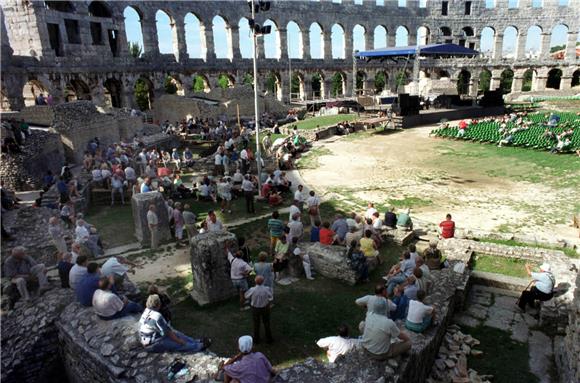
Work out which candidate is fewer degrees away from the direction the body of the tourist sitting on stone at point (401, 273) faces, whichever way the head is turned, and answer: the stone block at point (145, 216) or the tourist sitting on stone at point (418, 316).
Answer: the stone block

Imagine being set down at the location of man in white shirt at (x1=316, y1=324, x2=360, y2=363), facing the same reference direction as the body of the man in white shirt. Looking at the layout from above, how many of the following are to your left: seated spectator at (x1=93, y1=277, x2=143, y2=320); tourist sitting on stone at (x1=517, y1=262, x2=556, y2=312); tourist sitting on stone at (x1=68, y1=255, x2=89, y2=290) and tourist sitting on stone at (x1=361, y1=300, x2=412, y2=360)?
2

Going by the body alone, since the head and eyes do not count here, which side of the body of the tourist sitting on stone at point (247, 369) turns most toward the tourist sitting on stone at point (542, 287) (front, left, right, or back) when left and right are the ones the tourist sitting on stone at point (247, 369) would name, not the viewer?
right

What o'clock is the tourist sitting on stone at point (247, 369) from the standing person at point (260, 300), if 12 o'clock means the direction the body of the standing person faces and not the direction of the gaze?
The tourist sitting on stone is roughly at 6 o'clock from the standing person.

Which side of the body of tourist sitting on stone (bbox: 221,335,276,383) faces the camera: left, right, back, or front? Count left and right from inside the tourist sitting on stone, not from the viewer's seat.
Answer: back

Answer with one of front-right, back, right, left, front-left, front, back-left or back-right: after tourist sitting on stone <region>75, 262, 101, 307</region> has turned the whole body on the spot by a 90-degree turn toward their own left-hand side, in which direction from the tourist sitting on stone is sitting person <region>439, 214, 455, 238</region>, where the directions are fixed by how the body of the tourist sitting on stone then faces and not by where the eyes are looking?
back-right

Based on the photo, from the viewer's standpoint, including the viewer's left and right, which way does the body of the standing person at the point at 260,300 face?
facing away from the viewer

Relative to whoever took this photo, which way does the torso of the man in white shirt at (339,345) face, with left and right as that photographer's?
facing away from the viewer

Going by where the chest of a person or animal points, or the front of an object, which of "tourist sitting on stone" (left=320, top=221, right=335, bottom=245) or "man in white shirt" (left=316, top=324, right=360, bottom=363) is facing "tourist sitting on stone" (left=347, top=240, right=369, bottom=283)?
the man in white shirt

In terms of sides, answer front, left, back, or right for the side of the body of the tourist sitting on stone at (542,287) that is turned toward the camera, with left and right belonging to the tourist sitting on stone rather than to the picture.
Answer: left

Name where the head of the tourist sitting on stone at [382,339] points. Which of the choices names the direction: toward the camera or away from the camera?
away from the camera

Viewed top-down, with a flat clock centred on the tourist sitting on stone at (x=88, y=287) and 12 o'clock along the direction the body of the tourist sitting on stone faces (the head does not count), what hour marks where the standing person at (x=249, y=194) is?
The standing person is roughly at 12 o'clock from the tourist sitting on stone.

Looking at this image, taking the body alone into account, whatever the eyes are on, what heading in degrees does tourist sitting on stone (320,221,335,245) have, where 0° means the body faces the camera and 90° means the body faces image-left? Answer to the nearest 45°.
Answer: approximately 180°

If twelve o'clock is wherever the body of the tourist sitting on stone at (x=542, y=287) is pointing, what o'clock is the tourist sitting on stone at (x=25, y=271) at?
the tourist sitting on stone at (x=25, y=271) is roughly at 11 o'clock from the tourist sitting on stone at (x=542, y=287).
